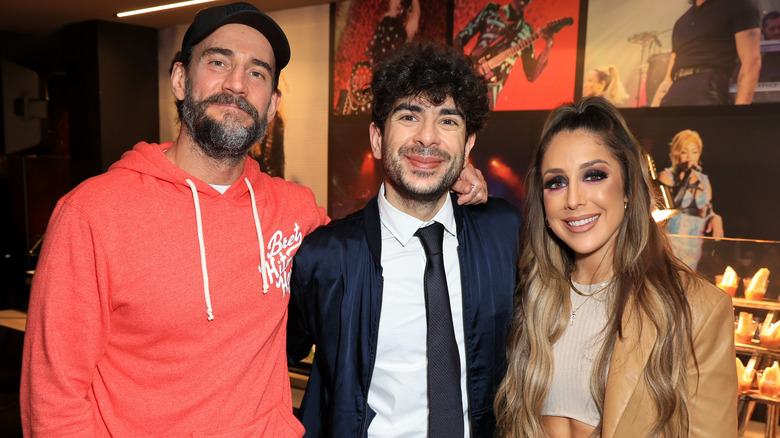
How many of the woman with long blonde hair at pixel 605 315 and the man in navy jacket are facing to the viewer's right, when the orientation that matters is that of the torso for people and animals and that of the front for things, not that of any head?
0

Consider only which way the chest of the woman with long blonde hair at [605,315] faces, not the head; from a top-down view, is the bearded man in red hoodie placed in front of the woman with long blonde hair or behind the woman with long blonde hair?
in front

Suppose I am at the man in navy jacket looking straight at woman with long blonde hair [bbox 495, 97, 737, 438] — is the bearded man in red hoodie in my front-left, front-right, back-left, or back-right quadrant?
back-right

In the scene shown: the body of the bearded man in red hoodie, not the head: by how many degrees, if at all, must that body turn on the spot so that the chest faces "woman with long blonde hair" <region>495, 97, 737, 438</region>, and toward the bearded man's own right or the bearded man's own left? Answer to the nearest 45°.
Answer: approximately 45° to the bearded man's own left

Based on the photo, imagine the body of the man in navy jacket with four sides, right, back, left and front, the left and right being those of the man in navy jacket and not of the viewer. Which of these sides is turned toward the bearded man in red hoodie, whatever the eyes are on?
right

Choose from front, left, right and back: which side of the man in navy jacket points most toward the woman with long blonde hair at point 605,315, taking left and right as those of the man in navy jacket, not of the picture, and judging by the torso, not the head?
left

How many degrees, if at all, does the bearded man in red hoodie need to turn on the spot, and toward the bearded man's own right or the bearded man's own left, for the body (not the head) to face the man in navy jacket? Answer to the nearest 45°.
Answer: approximately 45° to the bearded man's own left

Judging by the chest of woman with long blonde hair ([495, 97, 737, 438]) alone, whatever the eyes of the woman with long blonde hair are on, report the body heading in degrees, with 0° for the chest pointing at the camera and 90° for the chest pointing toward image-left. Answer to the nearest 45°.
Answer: approximately 45°

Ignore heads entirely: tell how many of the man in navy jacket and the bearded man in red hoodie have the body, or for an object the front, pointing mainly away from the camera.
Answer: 0

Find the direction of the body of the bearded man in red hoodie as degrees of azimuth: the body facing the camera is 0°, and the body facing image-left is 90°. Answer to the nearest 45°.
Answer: approximately 315°

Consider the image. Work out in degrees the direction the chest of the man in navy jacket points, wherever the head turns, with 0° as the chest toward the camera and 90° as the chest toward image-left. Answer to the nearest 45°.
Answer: approximately 0°
